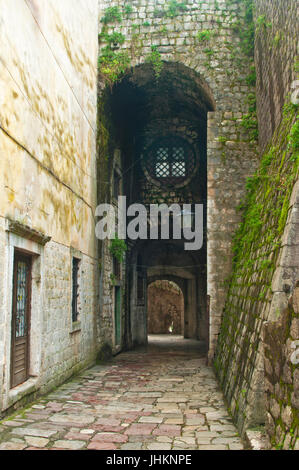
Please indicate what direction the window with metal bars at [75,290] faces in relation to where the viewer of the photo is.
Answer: facing to the right of the viewer

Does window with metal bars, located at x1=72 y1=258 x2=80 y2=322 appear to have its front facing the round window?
no
